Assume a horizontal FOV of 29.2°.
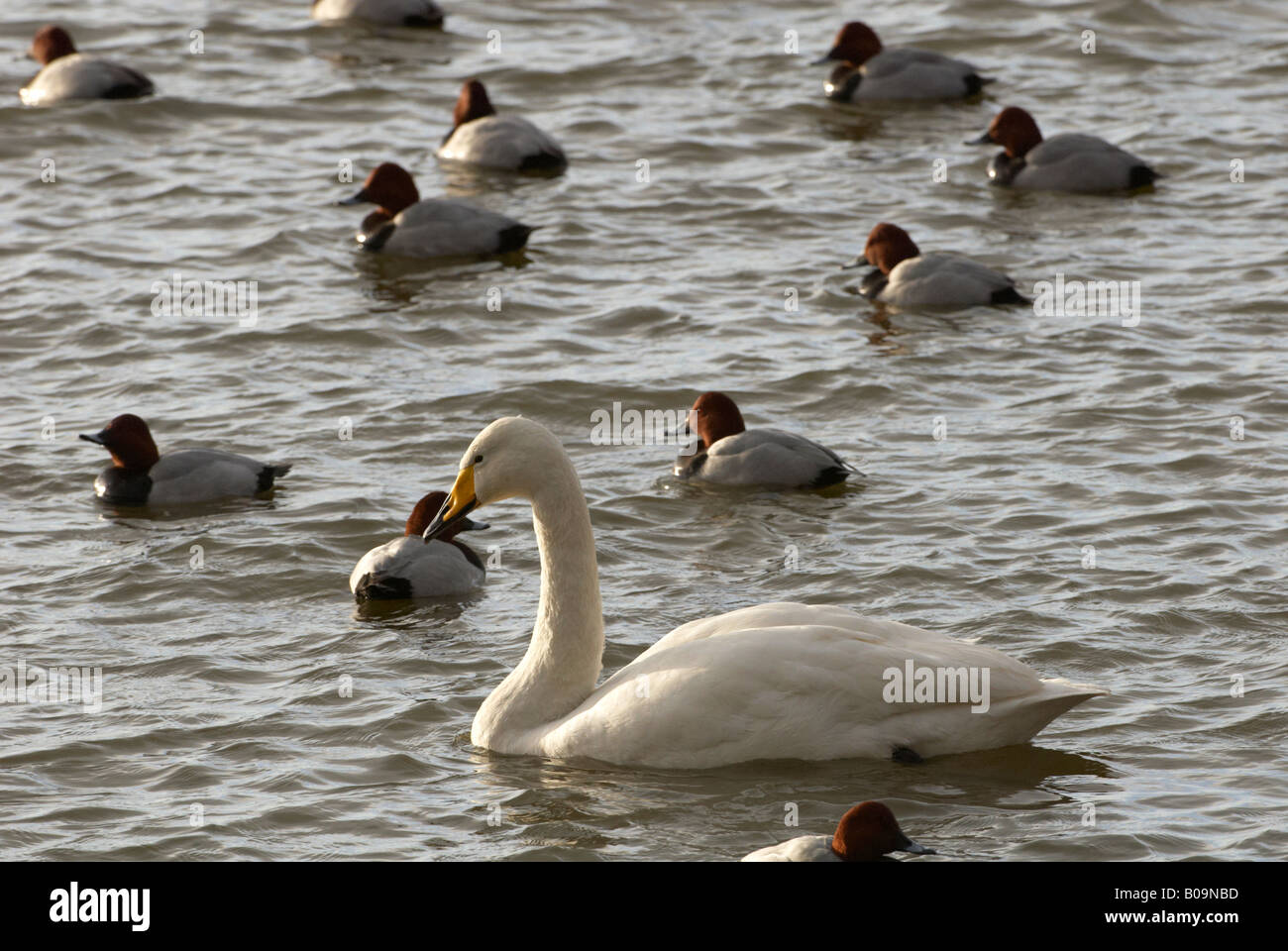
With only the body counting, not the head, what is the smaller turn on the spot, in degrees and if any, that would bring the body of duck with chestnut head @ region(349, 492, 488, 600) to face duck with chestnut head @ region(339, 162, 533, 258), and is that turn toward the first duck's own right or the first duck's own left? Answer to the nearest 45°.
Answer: approximately 45° to the first duck's own left

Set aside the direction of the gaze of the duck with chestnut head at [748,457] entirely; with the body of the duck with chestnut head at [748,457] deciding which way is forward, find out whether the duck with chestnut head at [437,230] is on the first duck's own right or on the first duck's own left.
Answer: on the first duck's own right

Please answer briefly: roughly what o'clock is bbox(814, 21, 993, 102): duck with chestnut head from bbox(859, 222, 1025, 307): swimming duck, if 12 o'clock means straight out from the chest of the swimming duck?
The duck with chestnut head is roughly at 3 o'clock from the swimming duck.

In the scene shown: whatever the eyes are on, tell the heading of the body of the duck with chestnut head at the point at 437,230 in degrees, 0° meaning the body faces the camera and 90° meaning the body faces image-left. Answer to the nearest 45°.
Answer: approximately 90°

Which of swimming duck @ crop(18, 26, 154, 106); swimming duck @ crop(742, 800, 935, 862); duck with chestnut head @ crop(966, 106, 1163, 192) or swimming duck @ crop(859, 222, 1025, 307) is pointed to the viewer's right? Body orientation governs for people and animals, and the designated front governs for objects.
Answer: swimming duck @ crop(742, 800, 935, 862)

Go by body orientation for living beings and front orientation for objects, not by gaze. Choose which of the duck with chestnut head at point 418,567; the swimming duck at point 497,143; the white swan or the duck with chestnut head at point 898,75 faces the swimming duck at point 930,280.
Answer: the duck with chestnut head at point 418,567

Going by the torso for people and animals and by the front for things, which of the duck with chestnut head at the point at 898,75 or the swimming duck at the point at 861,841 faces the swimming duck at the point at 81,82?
the duck with chestnut head

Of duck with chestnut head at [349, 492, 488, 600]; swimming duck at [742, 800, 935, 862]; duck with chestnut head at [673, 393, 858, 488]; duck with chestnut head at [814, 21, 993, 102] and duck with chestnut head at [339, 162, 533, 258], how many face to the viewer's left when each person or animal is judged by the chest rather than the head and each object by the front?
3

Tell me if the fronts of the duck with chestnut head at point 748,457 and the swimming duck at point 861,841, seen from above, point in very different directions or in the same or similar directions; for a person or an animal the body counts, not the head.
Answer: very different directions

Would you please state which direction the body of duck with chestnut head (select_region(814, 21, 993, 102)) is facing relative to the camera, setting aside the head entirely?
to the viewer's left

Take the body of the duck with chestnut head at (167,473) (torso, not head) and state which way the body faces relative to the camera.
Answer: to the viewer's left

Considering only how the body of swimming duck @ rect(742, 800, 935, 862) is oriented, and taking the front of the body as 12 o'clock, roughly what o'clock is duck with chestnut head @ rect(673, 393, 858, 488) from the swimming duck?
The duck with chestnut head is roughly at 9 o'clock from the swimming duck.

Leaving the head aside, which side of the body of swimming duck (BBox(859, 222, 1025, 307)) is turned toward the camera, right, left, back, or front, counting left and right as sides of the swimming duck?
left

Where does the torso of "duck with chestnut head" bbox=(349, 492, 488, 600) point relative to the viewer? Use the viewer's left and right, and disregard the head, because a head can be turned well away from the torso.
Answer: facing away from the viewer and to the right of the viewer

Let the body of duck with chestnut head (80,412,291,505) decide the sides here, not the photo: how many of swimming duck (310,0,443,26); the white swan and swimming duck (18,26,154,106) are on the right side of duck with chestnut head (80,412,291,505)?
2
